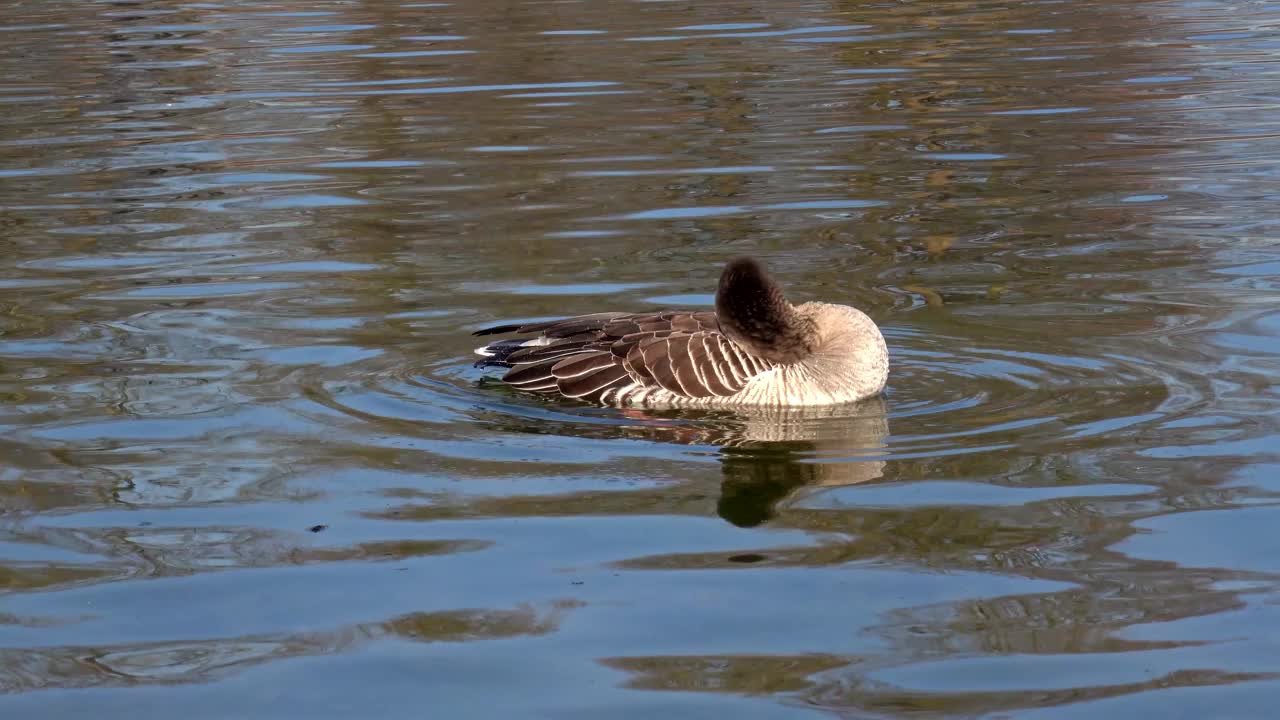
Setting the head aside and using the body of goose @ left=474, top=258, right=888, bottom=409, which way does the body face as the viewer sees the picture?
to the viewer's right
